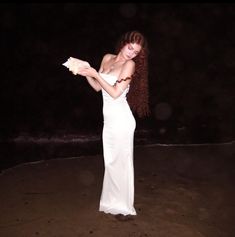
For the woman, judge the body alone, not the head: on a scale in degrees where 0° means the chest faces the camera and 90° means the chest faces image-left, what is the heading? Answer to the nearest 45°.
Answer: approximately 45°
